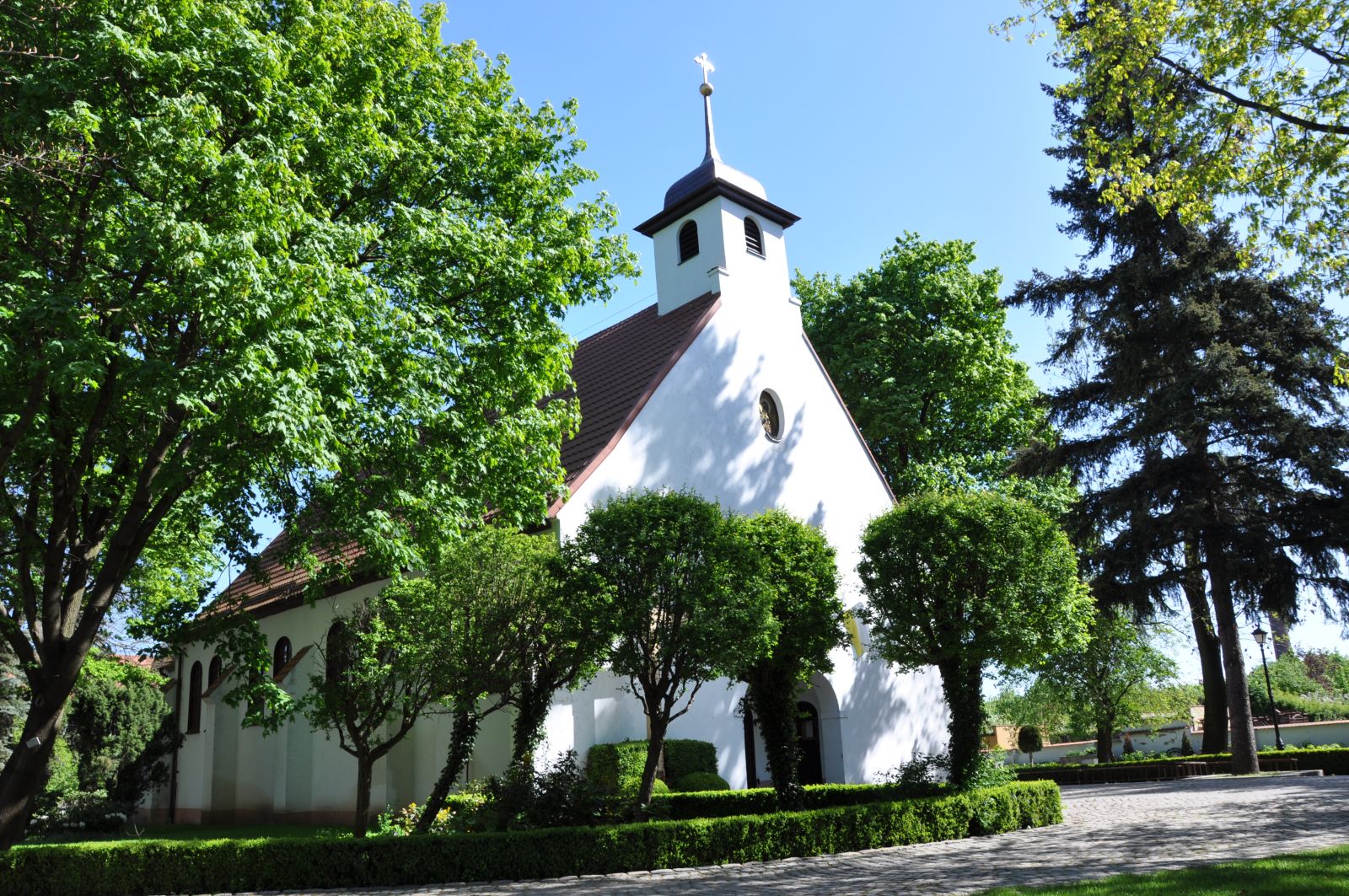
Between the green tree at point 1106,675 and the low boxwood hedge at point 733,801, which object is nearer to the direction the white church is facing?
the low boxwood hedge

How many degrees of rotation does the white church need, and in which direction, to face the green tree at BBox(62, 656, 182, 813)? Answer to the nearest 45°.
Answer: approximately 180°

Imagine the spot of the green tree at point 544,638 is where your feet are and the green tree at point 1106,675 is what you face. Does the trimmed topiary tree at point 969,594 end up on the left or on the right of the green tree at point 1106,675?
right

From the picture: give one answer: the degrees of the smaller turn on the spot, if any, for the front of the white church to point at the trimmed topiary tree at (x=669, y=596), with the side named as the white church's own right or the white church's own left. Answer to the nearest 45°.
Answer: approximately 45° to the white church's own right

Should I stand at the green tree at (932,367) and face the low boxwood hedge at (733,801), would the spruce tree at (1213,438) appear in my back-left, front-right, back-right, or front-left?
front-left

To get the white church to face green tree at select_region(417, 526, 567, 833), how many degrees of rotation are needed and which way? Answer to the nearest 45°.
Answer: approximately 90° to its right

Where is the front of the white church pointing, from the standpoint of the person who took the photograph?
facing the viewer and to the right of the viewer

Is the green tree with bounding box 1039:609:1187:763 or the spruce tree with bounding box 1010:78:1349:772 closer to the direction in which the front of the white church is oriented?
the spruce tree

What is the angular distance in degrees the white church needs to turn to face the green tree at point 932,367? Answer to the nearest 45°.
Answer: approximately 90° to its left

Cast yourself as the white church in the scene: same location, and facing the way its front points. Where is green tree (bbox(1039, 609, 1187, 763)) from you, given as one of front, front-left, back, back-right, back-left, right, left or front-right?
left

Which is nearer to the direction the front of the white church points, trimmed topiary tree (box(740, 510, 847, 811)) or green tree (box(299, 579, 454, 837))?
the trimmed topiary tree

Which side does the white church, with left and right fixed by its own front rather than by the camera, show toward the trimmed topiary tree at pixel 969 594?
front
